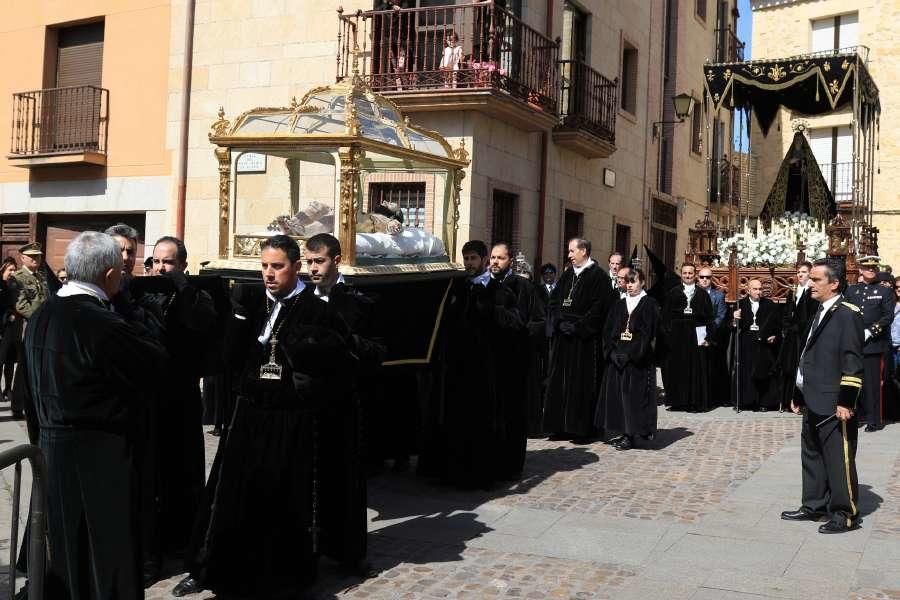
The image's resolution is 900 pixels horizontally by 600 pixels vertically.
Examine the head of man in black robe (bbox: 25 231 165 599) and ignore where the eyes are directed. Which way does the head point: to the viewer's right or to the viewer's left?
to the viewer's right

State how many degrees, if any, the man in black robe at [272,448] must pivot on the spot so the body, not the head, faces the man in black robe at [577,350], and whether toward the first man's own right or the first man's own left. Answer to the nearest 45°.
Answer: approximately 180°

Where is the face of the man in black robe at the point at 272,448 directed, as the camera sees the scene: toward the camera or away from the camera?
toward the camera

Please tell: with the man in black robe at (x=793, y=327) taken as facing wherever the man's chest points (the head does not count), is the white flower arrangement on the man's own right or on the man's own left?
on the man's own right

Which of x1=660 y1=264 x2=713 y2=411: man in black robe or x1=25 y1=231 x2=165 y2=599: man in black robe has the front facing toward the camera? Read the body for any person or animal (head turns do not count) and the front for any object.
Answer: x1=660 y1=264 x2=713 y2=411: man in black robe

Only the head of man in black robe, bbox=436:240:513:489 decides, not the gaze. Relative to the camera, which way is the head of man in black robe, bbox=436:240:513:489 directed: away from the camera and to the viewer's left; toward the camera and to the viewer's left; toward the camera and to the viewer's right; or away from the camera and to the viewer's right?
toward the camera and to the viewer's left

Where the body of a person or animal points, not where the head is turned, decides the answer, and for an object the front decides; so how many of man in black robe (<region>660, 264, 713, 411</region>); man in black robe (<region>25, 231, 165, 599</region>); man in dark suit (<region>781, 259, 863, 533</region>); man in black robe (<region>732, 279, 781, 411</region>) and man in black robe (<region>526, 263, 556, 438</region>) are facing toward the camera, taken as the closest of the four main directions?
3

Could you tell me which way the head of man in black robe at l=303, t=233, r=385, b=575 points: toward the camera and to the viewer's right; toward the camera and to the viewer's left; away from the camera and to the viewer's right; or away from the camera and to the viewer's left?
toward the camera and to the viewer's left

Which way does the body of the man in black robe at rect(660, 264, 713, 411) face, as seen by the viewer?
toward the camera

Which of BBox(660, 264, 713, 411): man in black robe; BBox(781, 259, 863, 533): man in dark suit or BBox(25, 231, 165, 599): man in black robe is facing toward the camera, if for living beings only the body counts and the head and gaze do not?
BBox(660, 264, 713, 411): man in black robe

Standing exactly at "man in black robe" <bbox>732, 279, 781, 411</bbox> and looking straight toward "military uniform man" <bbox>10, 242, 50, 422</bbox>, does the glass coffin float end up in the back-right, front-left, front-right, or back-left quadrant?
front-left

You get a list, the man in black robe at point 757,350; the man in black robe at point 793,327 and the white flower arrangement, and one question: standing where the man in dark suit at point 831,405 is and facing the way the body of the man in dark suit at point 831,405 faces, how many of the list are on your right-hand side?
3

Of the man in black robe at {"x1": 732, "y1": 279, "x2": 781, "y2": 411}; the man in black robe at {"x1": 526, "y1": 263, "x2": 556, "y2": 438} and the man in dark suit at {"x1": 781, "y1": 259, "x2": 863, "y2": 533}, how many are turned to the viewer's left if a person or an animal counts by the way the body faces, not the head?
1

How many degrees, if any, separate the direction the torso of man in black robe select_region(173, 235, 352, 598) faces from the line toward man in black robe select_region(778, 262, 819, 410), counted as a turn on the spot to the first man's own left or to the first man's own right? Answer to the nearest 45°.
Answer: approximately 180°

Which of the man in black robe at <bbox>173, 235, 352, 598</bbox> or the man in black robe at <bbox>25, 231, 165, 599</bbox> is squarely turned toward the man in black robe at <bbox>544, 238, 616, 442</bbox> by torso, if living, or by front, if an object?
the man in black robe at <bbox>25, 231, 165, 599</bbox>

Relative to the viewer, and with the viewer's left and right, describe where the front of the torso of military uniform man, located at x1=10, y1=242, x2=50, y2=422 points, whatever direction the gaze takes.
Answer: facing the viewer and to the right of the viewer
